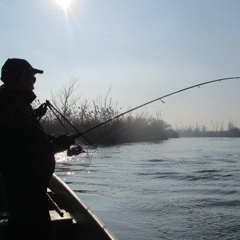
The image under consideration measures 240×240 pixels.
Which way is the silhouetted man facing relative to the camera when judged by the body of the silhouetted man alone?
to the viewer's right

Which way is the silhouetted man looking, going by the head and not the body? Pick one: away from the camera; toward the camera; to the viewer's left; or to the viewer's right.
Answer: to the viewer's right
